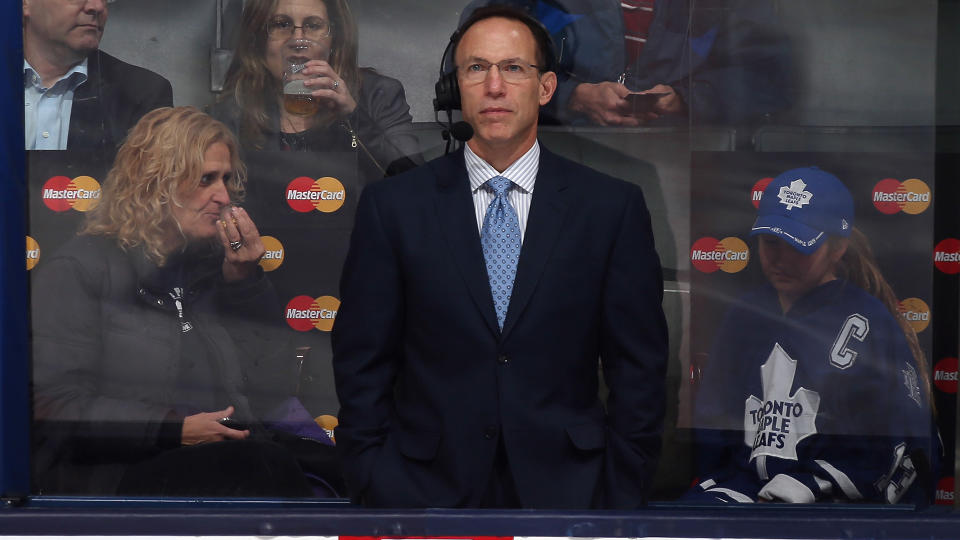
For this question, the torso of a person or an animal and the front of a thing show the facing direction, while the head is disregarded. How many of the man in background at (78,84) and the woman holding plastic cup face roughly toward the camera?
2

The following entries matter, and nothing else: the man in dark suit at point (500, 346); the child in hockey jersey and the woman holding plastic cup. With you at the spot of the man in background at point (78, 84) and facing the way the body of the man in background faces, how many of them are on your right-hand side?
0

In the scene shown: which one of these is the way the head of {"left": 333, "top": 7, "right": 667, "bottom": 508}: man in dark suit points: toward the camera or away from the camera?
toward the camera

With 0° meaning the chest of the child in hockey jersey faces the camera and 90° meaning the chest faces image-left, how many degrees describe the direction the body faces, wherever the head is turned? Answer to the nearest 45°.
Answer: approximately 45°

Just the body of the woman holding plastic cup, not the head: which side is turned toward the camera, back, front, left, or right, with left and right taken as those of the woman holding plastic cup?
front

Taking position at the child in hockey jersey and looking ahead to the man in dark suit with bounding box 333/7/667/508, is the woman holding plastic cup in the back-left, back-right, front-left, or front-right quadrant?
front-right

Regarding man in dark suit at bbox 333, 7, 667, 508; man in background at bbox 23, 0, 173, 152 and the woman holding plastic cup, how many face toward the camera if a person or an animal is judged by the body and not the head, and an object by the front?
3

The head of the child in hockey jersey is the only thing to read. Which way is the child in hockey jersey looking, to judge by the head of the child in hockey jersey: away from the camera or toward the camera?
toward the camera

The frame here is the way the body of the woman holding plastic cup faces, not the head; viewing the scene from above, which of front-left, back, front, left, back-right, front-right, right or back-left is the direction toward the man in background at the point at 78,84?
right

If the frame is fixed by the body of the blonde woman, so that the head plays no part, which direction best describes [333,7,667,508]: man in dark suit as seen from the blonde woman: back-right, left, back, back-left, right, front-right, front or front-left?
front

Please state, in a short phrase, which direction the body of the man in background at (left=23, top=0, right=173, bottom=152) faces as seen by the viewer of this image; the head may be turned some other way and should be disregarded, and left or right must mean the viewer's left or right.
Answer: facing the viewer

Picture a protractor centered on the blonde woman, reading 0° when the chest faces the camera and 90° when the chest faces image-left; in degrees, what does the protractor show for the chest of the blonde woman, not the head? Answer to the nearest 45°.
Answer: approximately 315°

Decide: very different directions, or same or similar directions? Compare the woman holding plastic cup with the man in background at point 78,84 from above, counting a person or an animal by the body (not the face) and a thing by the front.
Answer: same or similar directions

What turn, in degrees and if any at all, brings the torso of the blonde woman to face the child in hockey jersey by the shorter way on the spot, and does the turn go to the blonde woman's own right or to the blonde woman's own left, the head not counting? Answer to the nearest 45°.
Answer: approximately 45° to the blonde woman's own left
